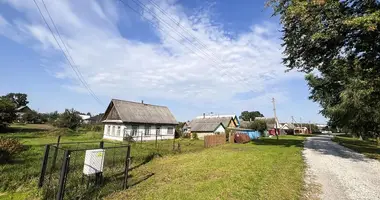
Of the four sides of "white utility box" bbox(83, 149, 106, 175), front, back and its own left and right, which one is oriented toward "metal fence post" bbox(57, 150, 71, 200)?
right

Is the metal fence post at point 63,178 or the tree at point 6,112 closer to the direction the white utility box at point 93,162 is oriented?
the metal fence post

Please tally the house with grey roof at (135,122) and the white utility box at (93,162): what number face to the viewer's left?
0

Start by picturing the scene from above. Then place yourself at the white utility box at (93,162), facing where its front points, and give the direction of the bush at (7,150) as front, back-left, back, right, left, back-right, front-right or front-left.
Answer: back

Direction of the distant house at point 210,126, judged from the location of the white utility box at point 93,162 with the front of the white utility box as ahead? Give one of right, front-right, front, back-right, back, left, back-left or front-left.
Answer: left

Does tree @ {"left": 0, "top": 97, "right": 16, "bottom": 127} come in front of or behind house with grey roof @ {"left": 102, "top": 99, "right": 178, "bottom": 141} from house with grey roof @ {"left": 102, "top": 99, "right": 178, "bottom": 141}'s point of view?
behind

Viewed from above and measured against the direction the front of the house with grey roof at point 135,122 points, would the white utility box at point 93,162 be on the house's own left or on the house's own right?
on the house's own right

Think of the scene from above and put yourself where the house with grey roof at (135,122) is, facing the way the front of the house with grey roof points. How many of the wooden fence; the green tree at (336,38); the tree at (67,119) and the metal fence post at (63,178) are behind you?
1

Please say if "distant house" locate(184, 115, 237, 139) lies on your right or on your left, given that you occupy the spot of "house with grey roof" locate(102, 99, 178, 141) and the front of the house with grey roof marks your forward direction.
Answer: on your left

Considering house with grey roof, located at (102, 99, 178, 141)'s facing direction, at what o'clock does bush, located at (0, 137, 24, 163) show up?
The bush is roughly at 2 o'clock from the house with grey roof.
